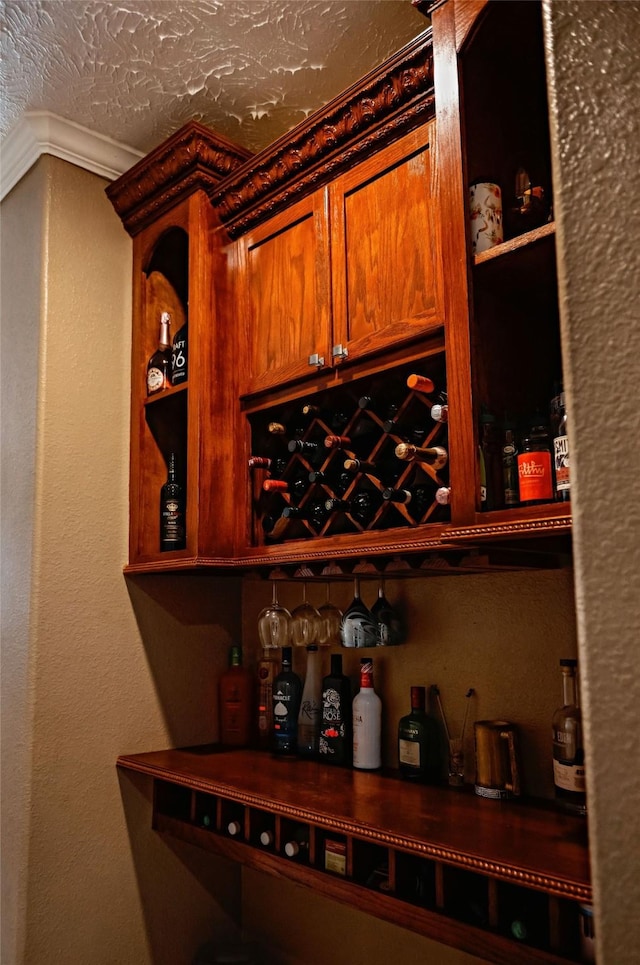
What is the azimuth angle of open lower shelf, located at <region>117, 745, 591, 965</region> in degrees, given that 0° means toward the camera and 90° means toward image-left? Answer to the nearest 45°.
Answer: approximately 45°

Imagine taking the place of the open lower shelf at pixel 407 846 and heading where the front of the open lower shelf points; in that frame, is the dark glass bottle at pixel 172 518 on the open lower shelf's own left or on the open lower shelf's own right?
on the open lower shelf's own right
